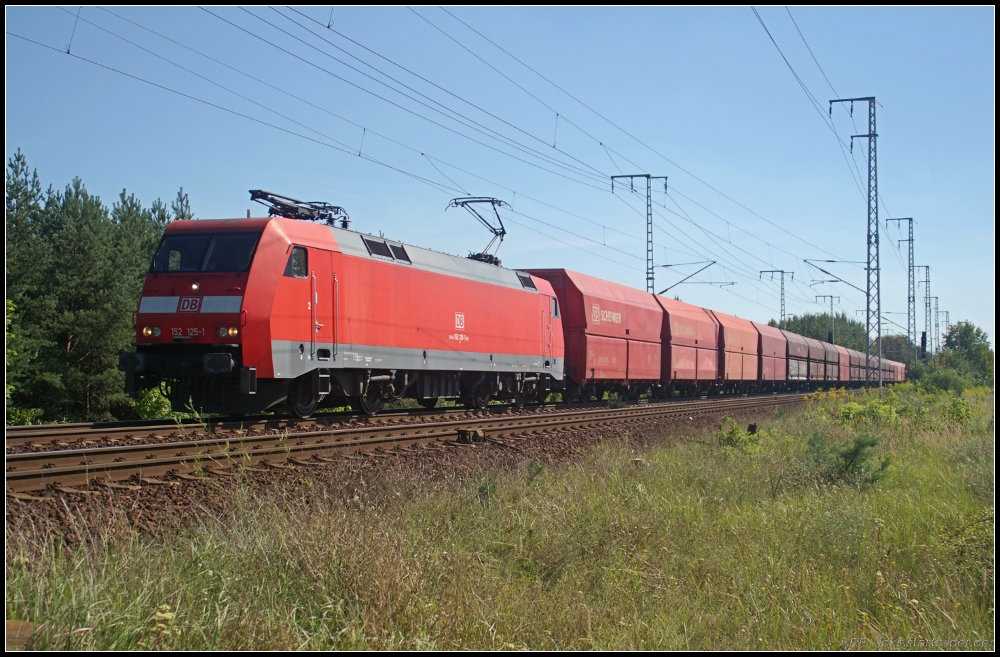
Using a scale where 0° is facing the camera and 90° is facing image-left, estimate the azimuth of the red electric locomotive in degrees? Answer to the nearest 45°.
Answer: approximately 45°

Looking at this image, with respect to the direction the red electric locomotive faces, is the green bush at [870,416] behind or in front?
behind

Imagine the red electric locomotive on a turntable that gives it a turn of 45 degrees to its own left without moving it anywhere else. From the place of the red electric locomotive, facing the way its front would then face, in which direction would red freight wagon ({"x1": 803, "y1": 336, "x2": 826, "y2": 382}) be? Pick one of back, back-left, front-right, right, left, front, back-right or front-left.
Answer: back-left

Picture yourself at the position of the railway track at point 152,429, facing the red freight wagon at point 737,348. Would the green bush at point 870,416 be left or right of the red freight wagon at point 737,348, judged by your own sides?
right

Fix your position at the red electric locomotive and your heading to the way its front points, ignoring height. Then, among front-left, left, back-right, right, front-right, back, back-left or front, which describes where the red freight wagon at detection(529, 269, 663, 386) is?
back

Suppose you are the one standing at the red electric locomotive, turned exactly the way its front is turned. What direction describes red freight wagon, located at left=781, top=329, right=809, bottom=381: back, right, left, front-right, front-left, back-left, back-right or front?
back

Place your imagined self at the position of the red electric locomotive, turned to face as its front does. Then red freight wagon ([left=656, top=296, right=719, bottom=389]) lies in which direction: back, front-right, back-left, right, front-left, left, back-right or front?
back

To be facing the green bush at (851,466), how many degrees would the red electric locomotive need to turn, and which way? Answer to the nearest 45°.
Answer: approximately 90° to its left

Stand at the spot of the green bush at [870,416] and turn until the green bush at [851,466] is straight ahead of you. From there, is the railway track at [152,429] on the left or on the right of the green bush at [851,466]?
right

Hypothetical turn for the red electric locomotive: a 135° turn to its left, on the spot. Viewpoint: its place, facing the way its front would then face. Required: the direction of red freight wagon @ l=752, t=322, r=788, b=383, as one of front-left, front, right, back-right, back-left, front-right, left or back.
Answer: front-left

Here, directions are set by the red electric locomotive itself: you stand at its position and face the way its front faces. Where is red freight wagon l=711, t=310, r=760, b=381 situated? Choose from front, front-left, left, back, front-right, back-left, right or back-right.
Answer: back

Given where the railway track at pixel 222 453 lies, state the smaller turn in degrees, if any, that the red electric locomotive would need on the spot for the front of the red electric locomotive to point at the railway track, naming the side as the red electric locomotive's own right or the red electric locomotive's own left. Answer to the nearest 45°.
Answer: approximately 45° to the red electric locomotive's own left
